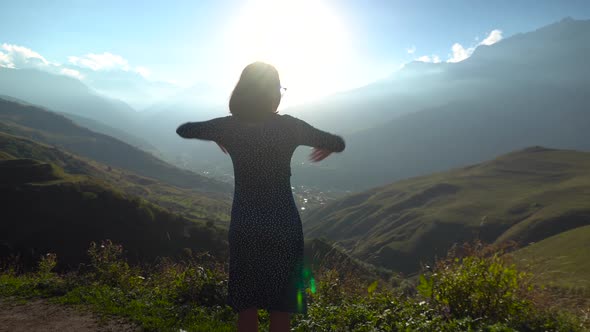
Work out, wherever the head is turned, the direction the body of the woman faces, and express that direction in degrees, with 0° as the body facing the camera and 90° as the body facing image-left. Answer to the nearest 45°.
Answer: approximately 180°
